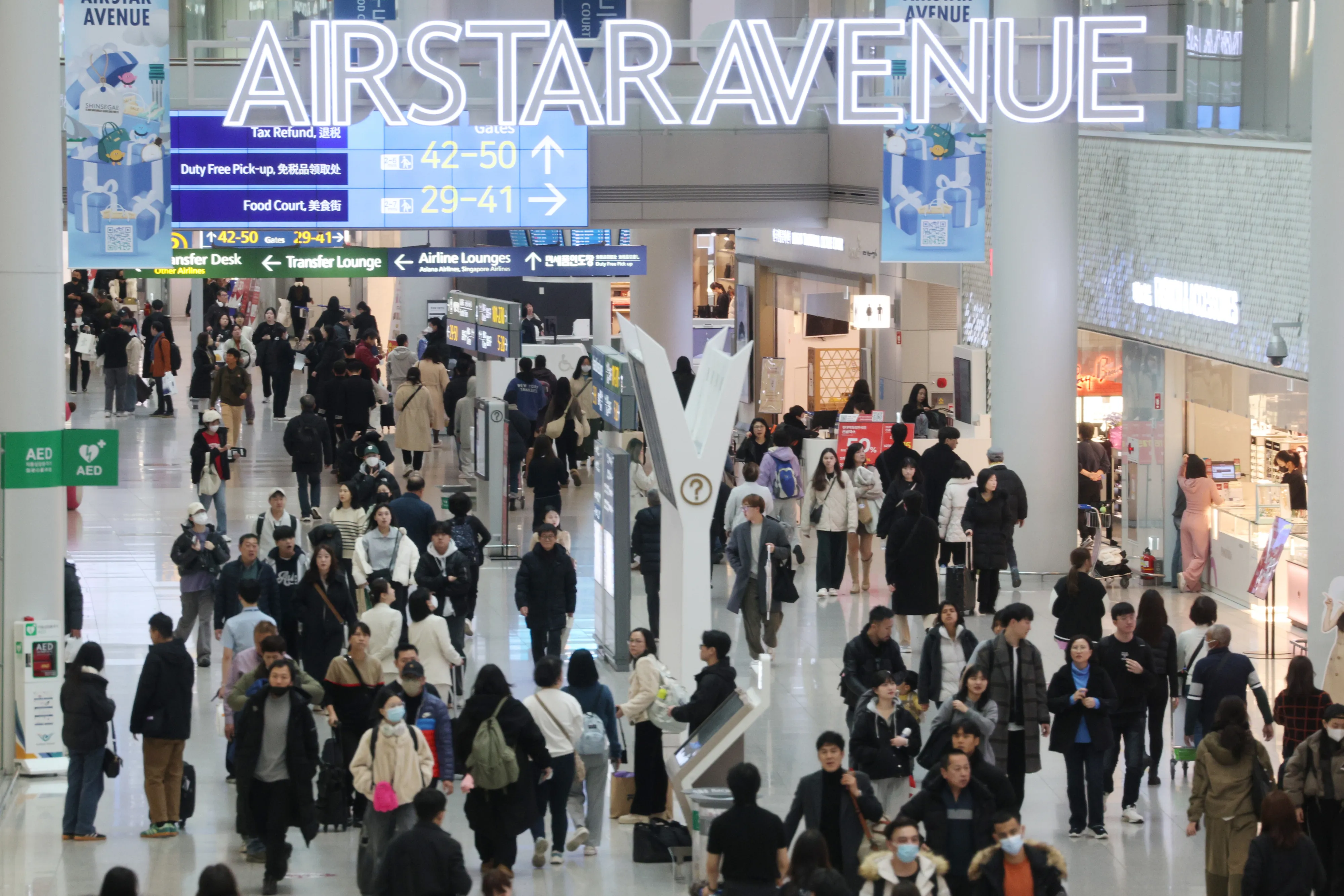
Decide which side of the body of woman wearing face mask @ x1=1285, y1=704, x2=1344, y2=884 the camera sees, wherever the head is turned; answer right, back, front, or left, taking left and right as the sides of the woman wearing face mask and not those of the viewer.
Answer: front

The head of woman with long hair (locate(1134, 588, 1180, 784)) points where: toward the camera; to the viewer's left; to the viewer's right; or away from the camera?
away from the camera

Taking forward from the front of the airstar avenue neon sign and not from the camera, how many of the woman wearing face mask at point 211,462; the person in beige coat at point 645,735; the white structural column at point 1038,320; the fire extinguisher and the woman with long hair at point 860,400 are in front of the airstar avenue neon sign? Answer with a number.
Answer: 1

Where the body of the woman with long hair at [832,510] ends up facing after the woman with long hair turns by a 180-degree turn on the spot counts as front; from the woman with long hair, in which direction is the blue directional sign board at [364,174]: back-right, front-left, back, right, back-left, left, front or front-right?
front-left

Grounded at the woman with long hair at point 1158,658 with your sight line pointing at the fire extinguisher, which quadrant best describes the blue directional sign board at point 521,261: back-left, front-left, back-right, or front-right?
front-left

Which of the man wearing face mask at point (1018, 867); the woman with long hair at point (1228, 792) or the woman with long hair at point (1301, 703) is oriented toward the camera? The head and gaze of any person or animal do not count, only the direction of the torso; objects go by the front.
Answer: the man wearing face mask

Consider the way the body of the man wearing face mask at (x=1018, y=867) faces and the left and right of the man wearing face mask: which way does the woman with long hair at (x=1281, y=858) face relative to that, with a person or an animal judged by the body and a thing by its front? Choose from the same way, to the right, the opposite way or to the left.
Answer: the opposite way

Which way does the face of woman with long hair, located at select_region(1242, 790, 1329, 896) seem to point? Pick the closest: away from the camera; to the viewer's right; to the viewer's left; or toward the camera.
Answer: away from the camera

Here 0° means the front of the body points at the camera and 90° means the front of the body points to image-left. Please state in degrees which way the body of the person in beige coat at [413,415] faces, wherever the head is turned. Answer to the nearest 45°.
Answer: approximately 180°

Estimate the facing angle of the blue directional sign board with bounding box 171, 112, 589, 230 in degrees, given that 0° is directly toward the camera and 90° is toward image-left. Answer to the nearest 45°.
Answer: approximately 0°

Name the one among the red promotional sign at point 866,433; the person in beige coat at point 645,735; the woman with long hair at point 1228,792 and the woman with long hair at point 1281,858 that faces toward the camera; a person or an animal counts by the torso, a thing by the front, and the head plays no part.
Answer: the red promotional sign

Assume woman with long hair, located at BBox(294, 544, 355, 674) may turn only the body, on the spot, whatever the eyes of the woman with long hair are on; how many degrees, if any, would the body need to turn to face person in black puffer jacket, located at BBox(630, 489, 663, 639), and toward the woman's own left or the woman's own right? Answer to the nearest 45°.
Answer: approximately 135° to the woman's own left

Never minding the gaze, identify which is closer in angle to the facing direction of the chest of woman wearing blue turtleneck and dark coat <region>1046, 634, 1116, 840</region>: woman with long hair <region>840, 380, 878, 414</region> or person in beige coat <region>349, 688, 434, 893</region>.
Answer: the person in beige coat

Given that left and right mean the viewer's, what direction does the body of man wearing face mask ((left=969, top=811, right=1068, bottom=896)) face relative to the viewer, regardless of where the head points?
facing the viewer
